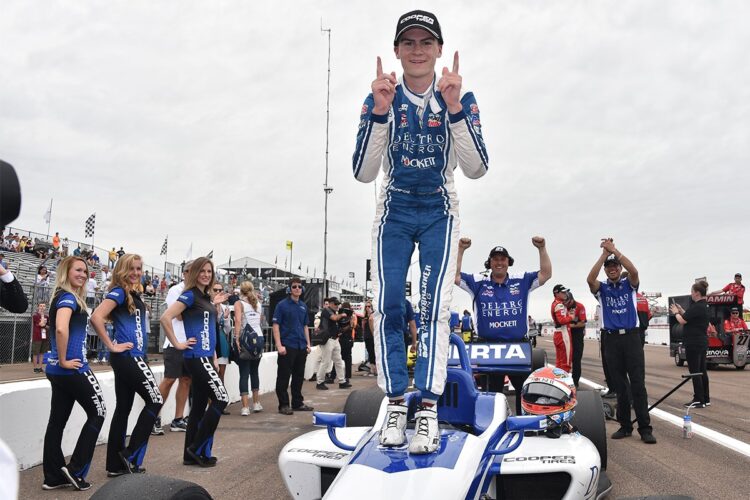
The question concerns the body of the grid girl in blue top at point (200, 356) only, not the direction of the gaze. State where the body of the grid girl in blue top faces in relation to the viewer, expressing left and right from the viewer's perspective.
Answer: facing the viewer and to the right of the viewer

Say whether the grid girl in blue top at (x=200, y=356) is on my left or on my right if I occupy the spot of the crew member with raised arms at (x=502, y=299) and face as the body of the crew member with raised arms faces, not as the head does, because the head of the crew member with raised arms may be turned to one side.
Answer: on my right

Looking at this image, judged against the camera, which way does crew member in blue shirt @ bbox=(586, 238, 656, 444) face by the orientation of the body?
toward the camera

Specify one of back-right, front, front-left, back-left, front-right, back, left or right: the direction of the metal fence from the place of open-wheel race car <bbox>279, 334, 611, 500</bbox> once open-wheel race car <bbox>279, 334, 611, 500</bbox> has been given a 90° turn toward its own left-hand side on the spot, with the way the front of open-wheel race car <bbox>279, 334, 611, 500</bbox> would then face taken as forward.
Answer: back-left

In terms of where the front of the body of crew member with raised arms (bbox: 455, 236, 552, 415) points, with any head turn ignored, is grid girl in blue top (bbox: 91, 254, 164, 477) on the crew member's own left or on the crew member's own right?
on the crew member's own right

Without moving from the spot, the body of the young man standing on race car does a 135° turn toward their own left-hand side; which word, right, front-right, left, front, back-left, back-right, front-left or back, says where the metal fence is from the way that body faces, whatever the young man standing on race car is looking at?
left

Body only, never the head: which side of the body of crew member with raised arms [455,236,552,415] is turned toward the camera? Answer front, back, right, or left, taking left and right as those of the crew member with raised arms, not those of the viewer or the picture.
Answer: front

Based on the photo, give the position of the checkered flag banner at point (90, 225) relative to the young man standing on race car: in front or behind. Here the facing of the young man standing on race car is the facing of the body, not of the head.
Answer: behind

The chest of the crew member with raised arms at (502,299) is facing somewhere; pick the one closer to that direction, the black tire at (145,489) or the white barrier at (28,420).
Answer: the black tire

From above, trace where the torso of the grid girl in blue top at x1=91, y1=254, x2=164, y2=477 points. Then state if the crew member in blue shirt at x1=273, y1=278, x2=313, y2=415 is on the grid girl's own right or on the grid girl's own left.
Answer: on the grid girl's own left
